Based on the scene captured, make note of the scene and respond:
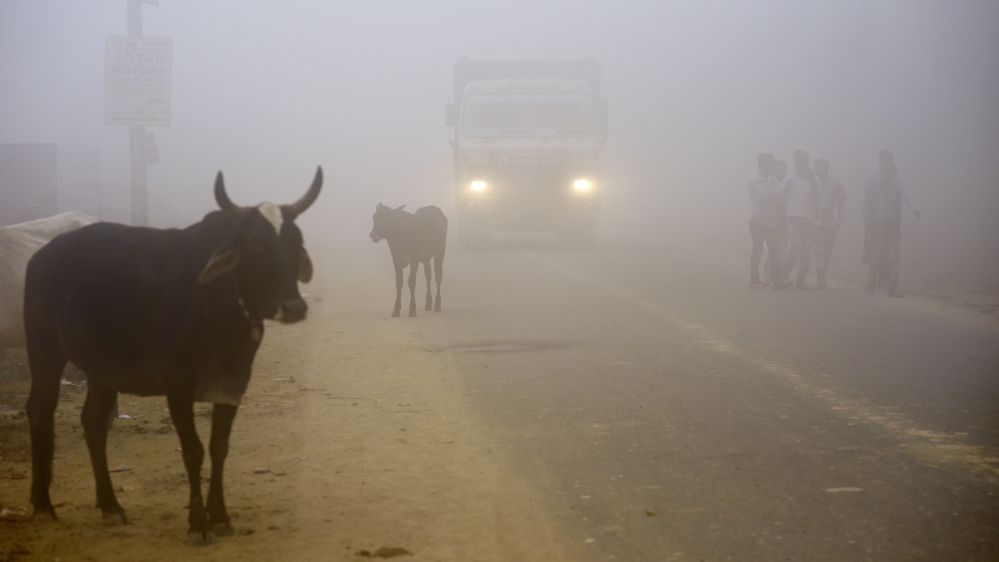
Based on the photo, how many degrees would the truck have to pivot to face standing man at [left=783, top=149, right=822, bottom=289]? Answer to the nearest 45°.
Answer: approximately 45° to its left

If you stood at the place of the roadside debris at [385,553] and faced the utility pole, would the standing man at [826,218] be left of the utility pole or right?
right

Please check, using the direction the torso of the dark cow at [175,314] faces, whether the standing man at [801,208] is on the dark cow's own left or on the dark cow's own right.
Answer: on the dark cow's own left

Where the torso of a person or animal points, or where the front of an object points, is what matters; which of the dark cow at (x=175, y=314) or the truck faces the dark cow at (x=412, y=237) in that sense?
the truck

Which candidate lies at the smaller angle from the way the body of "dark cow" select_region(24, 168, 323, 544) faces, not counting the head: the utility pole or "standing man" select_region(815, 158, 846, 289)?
the standing man

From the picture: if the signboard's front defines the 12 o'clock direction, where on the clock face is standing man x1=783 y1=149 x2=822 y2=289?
The standing man is roughly at 10 o'clock from the signboard.
